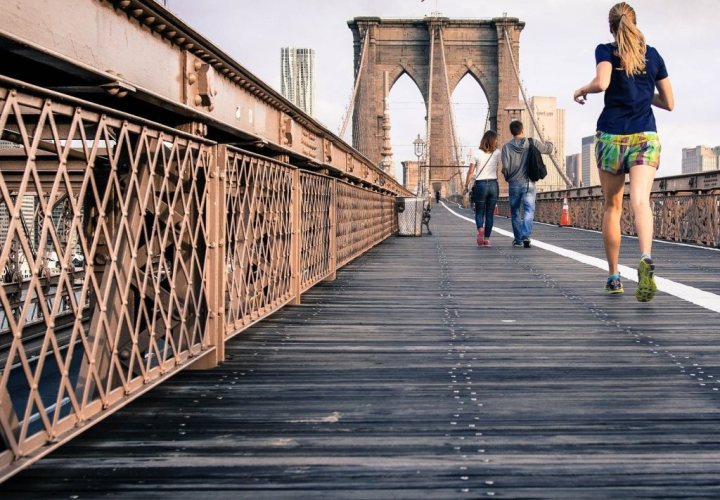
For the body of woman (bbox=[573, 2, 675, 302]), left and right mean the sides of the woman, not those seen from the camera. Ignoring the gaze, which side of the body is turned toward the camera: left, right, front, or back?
back

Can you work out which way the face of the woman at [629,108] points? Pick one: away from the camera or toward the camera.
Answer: away from the camera

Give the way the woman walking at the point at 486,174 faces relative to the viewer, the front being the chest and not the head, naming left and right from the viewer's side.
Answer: facing away from the viewer

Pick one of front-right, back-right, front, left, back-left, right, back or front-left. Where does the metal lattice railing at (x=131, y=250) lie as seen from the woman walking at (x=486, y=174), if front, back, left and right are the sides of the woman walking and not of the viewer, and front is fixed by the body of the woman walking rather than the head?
back

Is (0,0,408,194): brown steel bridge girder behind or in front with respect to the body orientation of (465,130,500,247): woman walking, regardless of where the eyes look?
behind

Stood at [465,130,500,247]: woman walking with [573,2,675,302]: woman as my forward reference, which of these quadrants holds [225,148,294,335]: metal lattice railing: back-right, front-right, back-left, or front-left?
front-right

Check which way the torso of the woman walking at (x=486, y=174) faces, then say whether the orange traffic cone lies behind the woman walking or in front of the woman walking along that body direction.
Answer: in front

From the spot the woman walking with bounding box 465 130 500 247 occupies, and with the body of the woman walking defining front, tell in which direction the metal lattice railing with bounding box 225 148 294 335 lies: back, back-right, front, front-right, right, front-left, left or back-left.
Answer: back

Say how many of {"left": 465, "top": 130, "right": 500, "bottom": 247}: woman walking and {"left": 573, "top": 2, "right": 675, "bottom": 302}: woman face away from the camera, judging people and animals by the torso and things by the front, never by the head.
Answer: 2

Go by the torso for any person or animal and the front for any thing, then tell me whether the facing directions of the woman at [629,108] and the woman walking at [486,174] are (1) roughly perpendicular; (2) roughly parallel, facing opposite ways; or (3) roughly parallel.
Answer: roughly parallel

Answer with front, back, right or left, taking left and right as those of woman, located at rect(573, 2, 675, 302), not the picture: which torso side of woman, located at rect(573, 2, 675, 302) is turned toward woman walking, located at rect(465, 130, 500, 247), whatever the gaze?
front

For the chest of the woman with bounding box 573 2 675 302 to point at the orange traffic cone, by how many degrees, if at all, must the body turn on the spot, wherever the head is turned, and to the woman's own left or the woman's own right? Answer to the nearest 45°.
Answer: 0° — they already face it
